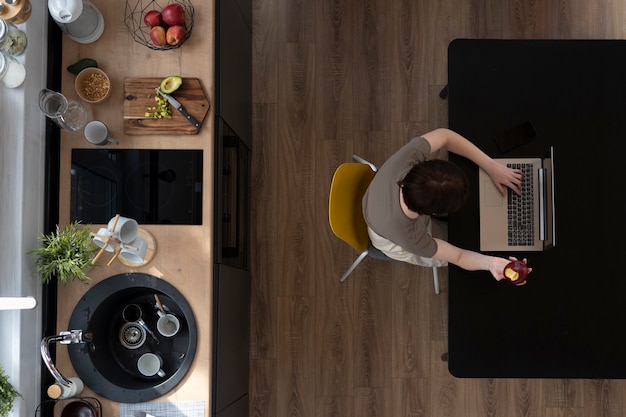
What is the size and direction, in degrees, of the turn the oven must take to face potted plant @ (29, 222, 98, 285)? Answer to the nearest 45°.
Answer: approximately 135° to its right

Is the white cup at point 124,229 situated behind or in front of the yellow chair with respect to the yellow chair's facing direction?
behind

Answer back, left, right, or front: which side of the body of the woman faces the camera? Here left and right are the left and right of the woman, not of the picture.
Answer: right

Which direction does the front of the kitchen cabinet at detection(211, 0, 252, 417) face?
to the viewer's right

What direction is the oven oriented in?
to the viewer's right

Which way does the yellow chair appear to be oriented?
to the viewer's right

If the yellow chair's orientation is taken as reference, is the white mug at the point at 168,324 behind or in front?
behind

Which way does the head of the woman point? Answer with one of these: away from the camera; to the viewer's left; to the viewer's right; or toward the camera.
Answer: to the viewer's right

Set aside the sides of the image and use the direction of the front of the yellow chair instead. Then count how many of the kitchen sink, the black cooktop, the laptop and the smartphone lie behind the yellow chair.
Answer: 2

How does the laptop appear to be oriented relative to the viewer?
to the viewer's left

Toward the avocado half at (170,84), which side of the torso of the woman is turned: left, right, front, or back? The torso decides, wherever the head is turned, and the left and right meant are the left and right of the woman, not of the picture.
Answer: back

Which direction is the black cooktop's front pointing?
to the viewer's right

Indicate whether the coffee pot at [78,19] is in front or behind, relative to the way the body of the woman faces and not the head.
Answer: behind
